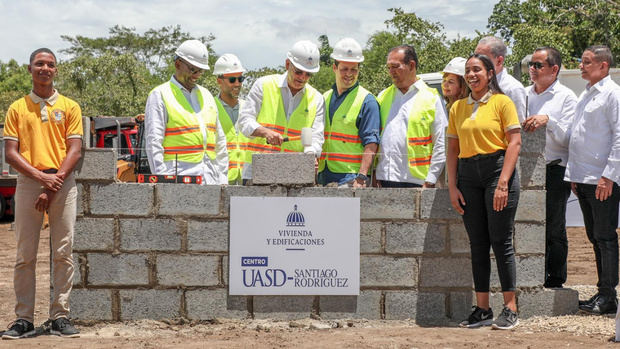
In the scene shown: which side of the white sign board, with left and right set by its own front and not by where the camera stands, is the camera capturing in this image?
front

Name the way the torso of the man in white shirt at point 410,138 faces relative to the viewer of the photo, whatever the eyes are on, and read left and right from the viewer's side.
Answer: facing the viewer and to the left of the viewer

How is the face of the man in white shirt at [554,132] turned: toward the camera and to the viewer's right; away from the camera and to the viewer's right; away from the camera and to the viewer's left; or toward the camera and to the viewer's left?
toward the camera and to the viewer's left

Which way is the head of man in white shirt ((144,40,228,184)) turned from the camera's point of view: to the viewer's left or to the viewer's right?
to the viewer's right

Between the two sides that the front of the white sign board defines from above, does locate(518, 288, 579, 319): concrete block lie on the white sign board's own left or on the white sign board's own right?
on the white sign board's own left

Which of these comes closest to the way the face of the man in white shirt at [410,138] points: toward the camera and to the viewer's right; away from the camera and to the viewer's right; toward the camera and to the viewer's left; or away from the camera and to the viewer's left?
toward the camera and to the viewer's left

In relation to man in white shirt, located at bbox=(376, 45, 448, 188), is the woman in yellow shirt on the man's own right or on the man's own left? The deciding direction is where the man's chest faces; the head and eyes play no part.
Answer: on the man's own left

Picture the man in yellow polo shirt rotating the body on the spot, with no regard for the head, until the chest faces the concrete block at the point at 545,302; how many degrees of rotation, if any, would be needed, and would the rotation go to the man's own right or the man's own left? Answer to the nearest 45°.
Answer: approximately 90° to the man's own left

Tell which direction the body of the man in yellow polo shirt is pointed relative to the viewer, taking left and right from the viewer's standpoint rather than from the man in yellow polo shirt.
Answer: facing the viewer

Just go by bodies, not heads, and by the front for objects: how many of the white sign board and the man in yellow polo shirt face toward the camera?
2
